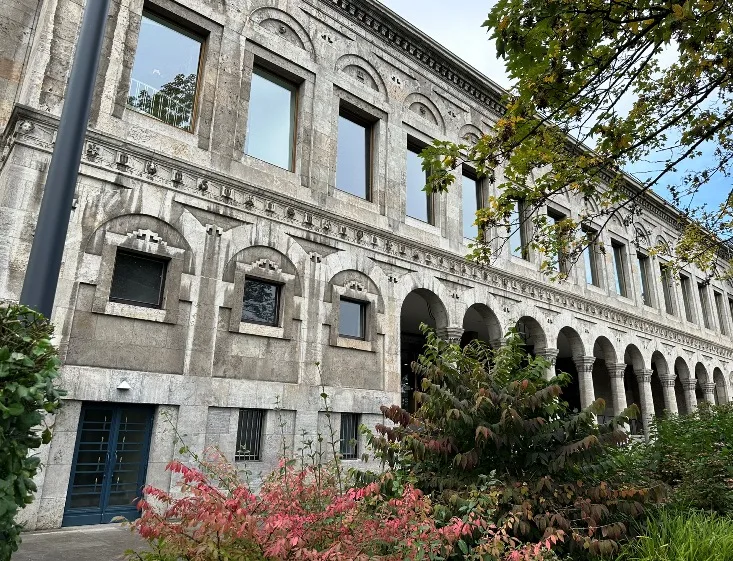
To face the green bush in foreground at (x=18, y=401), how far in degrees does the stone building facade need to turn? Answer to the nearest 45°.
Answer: approximately 45° to its right

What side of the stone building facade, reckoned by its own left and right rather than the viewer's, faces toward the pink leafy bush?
front

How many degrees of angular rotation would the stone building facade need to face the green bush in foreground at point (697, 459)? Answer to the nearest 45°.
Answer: approximately 45° to its left

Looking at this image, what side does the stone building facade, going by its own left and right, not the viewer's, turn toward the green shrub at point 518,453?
front
